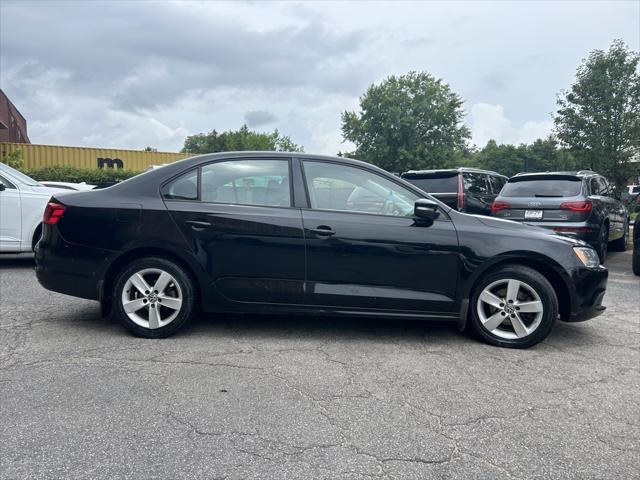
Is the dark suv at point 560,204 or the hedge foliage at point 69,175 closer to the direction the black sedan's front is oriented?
the dark suv

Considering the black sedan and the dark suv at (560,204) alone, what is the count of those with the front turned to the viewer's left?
0

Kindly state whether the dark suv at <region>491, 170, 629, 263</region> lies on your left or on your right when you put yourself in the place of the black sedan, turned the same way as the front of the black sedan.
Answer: on your left

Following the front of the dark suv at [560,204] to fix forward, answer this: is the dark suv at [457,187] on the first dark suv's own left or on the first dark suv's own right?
on the first dark suv's own left

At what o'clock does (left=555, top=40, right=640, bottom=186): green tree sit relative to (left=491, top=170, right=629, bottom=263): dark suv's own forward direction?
The green tree is roughly at 11 o'clock from the dark suv.

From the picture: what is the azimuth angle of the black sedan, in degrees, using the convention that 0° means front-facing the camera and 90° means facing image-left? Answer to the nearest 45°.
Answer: approximately 270°

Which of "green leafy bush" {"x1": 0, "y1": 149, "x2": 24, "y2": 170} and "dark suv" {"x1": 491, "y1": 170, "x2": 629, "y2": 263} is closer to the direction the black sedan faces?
the dark suv

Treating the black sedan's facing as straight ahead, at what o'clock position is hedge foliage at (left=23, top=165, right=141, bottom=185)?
The hedge foliage is roughly at 8 o'clock from the black sedan.

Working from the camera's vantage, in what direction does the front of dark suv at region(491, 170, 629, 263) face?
facing away from the viewer and to the right of the viewer

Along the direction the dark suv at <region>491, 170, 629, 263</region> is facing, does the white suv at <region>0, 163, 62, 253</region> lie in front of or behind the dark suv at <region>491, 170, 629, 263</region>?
behind
